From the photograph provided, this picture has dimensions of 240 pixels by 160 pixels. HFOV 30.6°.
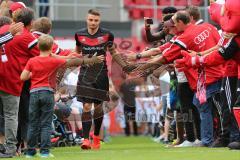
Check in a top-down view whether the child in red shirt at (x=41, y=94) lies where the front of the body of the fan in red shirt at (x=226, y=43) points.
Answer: yes

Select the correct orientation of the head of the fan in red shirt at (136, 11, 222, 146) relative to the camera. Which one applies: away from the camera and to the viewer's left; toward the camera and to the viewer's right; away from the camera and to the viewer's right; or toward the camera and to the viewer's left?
away from the camera and to the viewer's left

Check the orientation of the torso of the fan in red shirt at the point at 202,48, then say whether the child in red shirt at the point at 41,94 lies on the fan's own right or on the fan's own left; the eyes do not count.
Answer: on the fan's own left

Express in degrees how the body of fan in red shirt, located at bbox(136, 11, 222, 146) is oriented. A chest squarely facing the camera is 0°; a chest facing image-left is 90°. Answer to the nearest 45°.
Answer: approximately 135°

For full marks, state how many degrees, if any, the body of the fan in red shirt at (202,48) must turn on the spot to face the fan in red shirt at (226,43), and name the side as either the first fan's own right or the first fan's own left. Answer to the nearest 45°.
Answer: approximately 135° to the first fan's own left

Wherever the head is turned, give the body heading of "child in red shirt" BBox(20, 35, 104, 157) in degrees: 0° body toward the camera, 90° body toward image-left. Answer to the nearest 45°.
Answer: approximately 180°

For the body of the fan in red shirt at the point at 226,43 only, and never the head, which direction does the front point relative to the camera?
to the viewer's left

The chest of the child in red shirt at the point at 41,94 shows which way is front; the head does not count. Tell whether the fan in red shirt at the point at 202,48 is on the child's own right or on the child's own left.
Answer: on the child's own right
